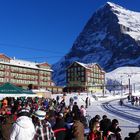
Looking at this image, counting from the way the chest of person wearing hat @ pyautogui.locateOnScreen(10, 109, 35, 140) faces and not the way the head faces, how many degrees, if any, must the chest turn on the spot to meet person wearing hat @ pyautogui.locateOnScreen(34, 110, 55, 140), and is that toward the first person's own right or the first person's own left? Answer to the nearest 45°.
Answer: approximately 45° to the first person's own right

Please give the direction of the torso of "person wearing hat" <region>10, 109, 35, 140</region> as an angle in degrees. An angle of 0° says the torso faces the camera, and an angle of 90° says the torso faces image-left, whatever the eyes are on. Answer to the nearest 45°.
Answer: approximately 180°

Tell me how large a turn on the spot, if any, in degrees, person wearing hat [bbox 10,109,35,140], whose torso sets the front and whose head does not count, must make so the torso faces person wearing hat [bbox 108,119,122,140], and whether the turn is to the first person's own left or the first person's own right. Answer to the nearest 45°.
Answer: approximately 45° to the first person's own right
